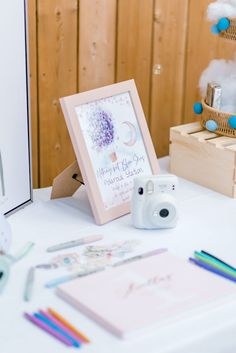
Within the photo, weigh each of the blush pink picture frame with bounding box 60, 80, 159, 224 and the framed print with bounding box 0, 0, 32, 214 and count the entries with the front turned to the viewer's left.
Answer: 0

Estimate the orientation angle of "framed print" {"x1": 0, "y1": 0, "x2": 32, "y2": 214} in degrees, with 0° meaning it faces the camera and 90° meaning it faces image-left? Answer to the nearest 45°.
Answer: approximately 315°

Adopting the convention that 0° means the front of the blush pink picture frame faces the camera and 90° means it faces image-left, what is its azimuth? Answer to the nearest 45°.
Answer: approximately 315°
